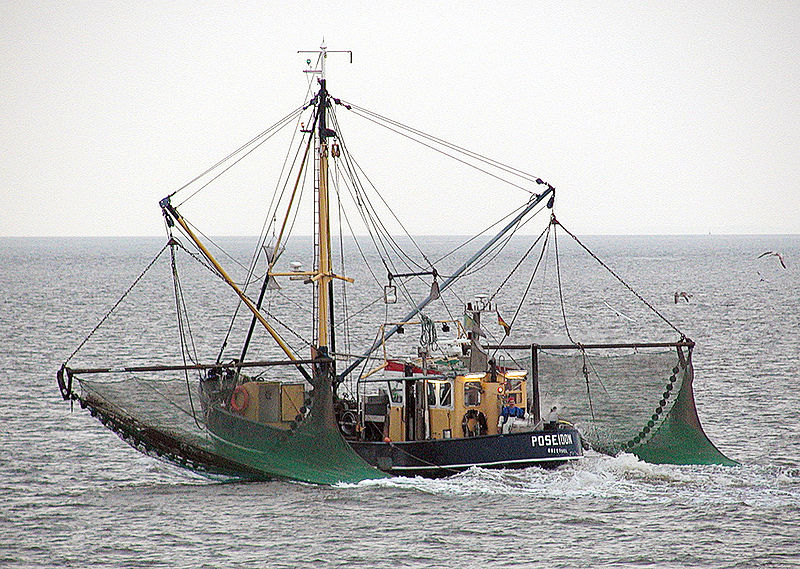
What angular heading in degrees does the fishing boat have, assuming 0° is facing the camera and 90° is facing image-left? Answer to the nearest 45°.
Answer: approximately 135°
